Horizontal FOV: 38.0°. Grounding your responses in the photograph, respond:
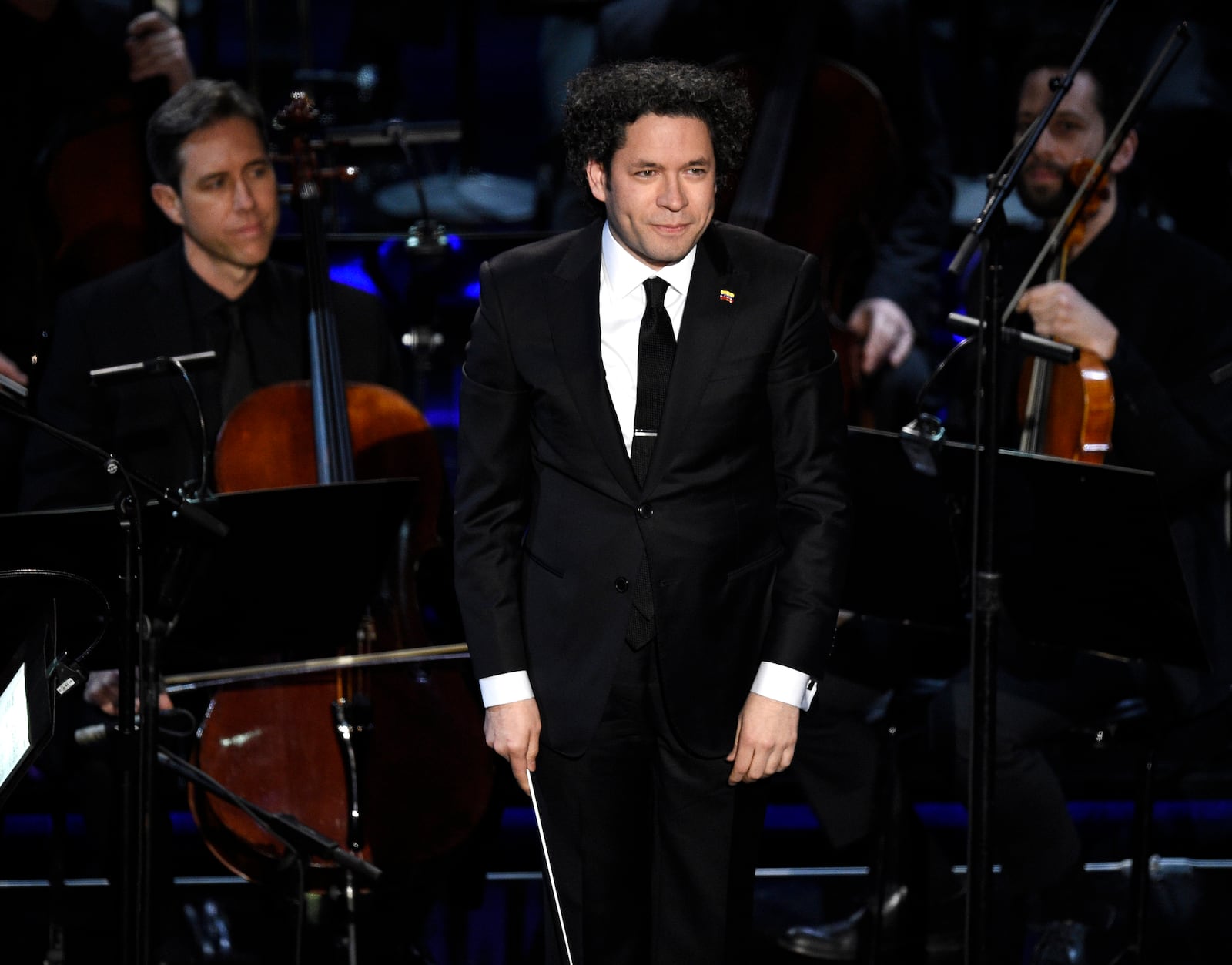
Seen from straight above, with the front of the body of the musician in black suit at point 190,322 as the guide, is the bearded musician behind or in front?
in front

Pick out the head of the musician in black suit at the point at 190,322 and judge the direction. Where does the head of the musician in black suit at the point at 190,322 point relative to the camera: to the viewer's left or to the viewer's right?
to the viewer's right

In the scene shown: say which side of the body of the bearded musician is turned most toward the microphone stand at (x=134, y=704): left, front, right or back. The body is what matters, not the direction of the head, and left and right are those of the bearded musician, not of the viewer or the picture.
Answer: front

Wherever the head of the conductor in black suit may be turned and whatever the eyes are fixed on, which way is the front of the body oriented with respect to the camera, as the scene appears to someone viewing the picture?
toward the camera

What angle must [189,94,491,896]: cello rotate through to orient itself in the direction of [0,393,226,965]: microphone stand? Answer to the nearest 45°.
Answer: approximately 45° to its right

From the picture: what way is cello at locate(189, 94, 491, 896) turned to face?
toward the camera

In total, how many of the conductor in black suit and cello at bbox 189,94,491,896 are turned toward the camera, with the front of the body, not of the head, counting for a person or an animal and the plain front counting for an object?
2

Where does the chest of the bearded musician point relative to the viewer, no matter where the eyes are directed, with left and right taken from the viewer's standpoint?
facing the viewer and to the left of the viewer

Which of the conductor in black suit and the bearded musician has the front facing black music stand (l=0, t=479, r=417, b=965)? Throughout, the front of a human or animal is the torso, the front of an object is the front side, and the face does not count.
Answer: the bearded musician

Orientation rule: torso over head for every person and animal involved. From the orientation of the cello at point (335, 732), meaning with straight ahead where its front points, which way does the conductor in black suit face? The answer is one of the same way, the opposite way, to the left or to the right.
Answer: the same way

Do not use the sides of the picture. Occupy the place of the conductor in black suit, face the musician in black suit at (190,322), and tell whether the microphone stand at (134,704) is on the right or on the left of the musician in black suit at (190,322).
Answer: left

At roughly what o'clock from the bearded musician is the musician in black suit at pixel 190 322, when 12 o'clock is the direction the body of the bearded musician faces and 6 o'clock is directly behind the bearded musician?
The musician in black suit is roughly at 1 o'clock from the bearded musician.

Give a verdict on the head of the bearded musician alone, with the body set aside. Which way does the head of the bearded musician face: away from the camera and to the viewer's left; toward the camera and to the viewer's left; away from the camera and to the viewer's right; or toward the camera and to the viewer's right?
toward the camera and to the viewer's left

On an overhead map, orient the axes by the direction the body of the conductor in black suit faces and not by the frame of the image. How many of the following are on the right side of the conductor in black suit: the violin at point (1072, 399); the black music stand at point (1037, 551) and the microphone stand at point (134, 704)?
1

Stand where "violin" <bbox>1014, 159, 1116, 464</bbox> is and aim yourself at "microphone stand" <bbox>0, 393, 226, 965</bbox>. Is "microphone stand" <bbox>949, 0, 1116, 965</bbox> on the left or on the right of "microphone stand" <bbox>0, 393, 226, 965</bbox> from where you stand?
left
